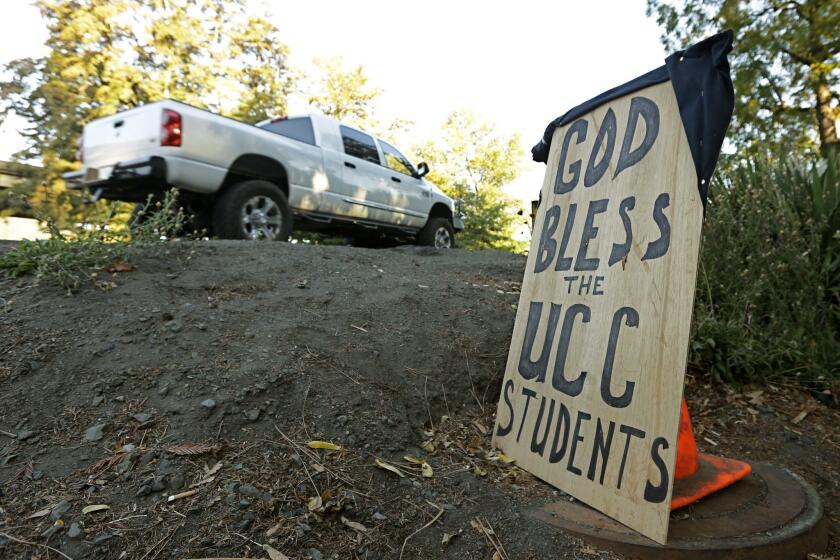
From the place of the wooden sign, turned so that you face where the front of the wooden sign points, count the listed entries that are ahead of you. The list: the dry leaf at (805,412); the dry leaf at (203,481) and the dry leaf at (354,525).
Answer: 2

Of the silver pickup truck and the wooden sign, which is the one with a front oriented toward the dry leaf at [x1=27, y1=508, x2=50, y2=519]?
the wooden sign

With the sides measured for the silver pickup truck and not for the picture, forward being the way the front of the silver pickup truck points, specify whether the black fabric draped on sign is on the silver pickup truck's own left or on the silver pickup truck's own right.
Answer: on the silver pickup truck's own right

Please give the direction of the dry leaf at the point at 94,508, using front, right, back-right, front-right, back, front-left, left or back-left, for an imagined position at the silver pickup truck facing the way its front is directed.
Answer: back-right

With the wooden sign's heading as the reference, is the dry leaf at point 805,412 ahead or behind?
behind

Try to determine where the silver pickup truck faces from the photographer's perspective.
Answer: facing away from the viewer and to the right of the viewer

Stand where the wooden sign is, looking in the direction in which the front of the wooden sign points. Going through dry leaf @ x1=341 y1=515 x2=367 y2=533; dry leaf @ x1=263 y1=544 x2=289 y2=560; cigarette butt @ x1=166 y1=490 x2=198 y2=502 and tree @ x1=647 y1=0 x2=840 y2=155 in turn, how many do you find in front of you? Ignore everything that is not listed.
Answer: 3

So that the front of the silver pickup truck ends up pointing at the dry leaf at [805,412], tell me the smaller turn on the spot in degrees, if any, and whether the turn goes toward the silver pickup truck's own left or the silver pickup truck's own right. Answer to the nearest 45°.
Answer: approximately 90° to the silver pickup truck's own right

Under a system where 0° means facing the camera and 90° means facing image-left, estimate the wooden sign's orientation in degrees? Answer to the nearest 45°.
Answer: approximately 45°

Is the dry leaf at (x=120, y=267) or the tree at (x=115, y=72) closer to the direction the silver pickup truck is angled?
the tree

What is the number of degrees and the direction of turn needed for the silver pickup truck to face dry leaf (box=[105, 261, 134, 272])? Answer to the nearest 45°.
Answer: approximately 135° to its right

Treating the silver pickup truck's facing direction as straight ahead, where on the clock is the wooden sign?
The wooden sign is roughly at 4 o'clock from the silver pickup truck.

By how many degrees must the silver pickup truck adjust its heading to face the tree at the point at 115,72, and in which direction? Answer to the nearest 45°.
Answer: approximately 90° to its left
